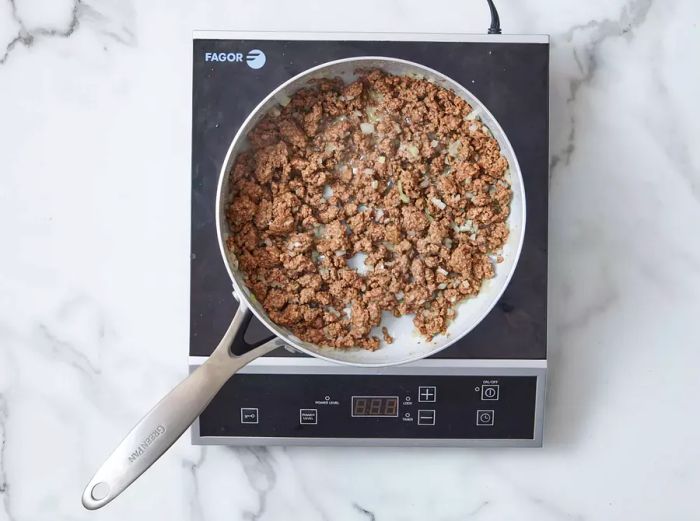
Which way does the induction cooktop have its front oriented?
toward the camera
